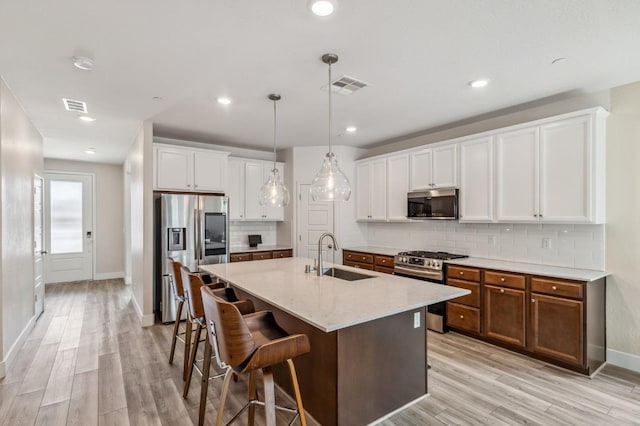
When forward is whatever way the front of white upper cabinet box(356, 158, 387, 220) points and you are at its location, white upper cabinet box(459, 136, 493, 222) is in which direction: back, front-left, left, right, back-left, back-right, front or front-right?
left

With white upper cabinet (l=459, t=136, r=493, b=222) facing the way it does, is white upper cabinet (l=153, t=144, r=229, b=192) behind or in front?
in front

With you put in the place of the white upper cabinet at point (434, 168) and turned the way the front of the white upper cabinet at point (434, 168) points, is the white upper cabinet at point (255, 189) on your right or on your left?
on your right

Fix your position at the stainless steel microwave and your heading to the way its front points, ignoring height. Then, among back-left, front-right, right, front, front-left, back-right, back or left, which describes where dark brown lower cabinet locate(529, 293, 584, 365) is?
left

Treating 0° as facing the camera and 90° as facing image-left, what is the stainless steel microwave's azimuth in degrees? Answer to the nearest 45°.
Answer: approximately 45°

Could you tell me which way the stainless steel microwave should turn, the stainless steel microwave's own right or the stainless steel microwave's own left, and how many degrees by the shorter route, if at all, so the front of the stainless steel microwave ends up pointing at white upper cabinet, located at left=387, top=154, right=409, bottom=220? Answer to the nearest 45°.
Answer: approximately 90° to the stainless steel microwave's own right

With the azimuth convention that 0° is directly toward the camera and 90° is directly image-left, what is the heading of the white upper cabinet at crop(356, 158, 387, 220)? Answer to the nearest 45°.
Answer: approximately 45°

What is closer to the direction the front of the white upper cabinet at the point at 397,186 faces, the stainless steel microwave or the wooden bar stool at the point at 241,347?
the wooden bar stool

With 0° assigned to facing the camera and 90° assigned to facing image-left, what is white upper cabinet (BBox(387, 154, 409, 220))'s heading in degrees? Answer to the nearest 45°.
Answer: approximately 45°

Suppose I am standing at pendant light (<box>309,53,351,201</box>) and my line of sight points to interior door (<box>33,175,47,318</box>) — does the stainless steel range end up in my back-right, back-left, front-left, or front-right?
back-right

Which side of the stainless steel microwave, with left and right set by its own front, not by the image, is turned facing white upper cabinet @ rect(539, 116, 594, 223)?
left

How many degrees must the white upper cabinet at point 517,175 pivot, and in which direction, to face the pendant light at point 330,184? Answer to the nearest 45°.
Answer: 0° — it already faces it

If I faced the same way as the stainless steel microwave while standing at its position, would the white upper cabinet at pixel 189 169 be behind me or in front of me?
in front
